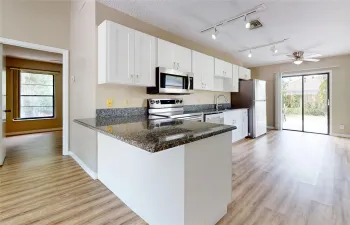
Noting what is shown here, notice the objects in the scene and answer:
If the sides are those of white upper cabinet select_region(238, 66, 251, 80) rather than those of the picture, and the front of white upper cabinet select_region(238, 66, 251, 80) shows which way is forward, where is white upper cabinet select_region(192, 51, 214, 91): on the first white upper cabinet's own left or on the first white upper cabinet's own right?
on the first white upper cabinet's own right

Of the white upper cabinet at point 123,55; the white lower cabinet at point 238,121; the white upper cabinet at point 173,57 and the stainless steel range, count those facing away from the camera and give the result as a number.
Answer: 0

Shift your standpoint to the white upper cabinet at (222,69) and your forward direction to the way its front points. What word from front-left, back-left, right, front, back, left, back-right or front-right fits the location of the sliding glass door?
left

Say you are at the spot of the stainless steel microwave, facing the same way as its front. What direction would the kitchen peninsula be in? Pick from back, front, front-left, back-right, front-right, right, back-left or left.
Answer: front-right

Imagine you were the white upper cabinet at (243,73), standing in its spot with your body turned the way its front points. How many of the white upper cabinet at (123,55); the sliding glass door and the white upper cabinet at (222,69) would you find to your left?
1

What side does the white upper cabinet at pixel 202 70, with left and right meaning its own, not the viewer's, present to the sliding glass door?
left

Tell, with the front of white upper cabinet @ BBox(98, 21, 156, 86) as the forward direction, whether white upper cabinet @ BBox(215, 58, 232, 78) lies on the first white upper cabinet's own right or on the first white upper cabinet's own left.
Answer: on the first white upper cabinet's own left

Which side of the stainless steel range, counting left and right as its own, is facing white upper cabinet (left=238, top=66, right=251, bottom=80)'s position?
left

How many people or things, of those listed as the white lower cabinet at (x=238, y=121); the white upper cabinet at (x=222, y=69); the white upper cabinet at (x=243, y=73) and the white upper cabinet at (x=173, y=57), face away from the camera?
0

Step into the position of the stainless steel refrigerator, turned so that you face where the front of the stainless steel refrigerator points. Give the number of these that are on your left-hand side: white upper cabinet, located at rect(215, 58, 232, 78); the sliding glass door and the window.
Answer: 1

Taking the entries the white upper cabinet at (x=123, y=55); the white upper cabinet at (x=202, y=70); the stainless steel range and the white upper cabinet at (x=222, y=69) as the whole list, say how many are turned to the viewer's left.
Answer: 0

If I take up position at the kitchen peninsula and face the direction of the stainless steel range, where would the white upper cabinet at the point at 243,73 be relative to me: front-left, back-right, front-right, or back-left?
front-right

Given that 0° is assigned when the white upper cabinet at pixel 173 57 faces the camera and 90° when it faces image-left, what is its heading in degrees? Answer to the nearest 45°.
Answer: approximately 315°
